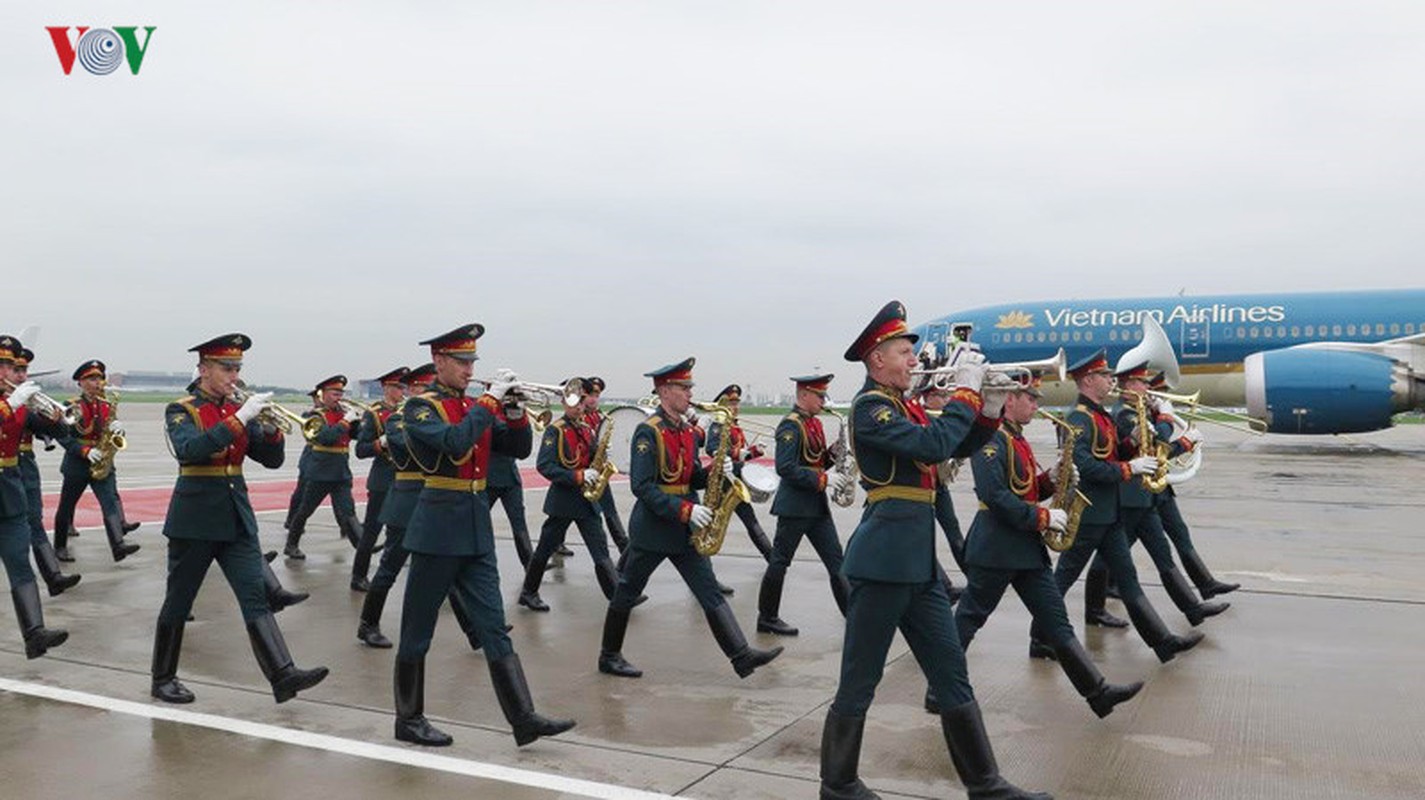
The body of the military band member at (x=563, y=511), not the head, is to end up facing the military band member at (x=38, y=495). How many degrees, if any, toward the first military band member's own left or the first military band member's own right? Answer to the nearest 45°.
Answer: approximately 135° to the first military band member's own right

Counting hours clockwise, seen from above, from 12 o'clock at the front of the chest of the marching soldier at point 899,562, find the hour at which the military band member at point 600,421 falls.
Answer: The military band member is roughly at 8 o'clock from the marching soldier.

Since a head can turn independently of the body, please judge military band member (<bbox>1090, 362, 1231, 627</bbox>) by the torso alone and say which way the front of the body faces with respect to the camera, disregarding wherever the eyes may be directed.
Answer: to the viewer's right

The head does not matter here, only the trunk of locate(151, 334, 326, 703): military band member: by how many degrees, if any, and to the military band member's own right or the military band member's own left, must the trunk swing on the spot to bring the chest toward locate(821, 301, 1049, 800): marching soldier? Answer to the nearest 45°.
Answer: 0° — they already face them

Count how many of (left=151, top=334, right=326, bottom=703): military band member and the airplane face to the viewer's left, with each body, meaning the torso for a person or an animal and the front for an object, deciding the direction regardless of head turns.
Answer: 1

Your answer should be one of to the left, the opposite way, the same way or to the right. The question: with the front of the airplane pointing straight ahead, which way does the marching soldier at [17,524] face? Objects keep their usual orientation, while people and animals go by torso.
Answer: the opposite way

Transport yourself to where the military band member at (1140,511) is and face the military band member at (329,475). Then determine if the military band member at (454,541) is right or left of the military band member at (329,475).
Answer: left

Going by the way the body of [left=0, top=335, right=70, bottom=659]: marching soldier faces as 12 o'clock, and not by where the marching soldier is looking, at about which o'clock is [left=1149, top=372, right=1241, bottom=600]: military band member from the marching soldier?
The military band member is roughly at 11 o'clock from the marching soldier.

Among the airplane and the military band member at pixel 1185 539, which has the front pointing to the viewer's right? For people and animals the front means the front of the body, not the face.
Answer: the military band member

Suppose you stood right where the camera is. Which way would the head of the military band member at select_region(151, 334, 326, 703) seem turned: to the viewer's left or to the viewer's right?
to the viewer's right
